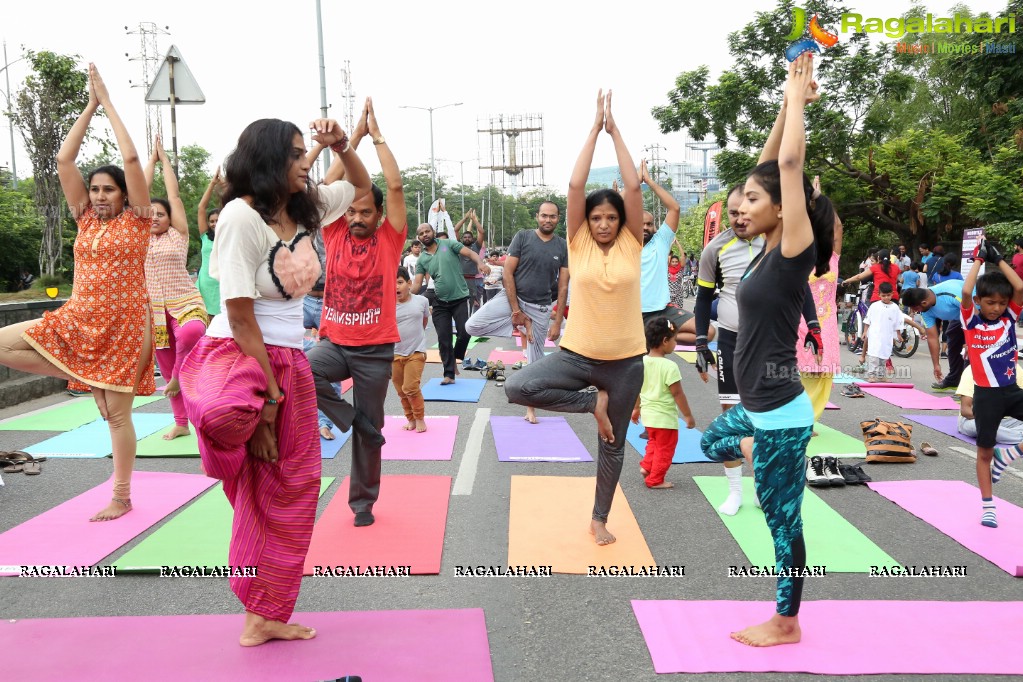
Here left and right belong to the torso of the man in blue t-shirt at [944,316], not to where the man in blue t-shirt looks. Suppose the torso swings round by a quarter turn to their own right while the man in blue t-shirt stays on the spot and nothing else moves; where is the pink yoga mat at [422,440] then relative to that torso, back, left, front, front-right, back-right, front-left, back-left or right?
back-left

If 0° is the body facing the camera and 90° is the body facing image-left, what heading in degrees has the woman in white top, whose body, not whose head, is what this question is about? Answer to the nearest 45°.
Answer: approximately 315°

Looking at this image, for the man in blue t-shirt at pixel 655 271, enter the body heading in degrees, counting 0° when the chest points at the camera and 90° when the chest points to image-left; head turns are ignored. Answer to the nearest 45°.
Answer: approximately 0°

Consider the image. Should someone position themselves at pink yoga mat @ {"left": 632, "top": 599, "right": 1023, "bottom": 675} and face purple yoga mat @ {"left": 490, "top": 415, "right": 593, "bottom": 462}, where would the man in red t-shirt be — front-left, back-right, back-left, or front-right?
front-left

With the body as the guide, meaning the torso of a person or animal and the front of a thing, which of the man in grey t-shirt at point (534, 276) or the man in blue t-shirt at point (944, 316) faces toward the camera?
the man in grey t-shirt

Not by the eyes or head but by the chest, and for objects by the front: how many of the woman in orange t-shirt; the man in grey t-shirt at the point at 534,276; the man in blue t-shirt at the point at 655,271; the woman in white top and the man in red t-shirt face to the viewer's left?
0

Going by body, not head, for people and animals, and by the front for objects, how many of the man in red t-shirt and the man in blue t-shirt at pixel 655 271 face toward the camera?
2

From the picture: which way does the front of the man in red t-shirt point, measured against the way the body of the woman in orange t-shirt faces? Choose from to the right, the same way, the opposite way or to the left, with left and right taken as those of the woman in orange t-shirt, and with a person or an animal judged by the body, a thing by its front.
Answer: the same way

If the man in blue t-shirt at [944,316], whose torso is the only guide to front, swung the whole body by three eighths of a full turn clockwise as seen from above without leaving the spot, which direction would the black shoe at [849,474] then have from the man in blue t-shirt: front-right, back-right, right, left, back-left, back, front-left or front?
back-right

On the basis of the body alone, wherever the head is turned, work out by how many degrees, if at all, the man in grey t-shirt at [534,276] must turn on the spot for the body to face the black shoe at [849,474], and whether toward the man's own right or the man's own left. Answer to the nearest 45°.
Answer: approximately 45° to the man's own left

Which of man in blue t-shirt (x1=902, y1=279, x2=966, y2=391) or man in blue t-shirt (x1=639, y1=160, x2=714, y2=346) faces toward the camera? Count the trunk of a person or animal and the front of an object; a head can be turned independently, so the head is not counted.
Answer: man in blue t-shirt (x1=639, y1=160, x2=714, y2=346)

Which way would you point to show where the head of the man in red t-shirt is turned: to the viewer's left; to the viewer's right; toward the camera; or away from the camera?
toward the camera

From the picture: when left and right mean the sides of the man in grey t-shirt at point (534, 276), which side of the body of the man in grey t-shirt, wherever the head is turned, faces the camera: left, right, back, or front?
front

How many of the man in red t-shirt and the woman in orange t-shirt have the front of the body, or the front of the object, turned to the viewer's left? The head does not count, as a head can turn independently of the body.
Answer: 0

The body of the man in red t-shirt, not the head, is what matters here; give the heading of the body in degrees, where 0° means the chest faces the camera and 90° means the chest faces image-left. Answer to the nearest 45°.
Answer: approximately 0°

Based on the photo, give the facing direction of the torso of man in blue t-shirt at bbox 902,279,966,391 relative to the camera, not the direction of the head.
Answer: to the viewer's left

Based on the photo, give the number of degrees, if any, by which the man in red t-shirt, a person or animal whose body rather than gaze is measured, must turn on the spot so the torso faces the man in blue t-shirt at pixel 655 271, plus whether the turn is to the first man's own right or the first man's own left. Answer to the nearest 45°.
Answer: approximately 135° to the first man's own left

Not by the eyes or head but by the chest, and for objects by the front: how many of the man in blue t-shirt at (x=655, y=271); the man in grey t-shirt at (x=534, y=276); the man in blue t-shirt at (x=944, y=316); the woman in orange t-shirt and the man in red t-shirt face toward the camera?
4

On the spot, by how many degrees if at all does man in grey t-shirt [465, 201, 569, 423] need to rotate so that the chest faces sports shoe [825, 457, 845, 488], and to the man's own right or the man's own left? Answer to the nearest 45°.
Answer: approximately 45° to the man's own left

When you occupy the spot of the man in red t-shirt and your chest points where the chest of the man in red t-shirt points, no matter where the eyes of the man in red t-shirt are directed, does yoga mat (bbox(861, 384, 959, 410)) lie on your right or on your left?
on your left

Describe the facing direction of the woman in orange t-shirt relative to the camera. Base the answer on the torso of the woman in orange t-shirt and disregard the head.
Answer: toward the camera

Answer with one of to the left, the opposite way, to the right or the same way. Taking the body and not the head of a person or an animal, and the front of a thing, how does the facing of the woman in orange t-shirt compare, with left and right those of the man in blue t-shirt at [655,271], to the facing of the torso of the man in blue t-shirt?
the same way
